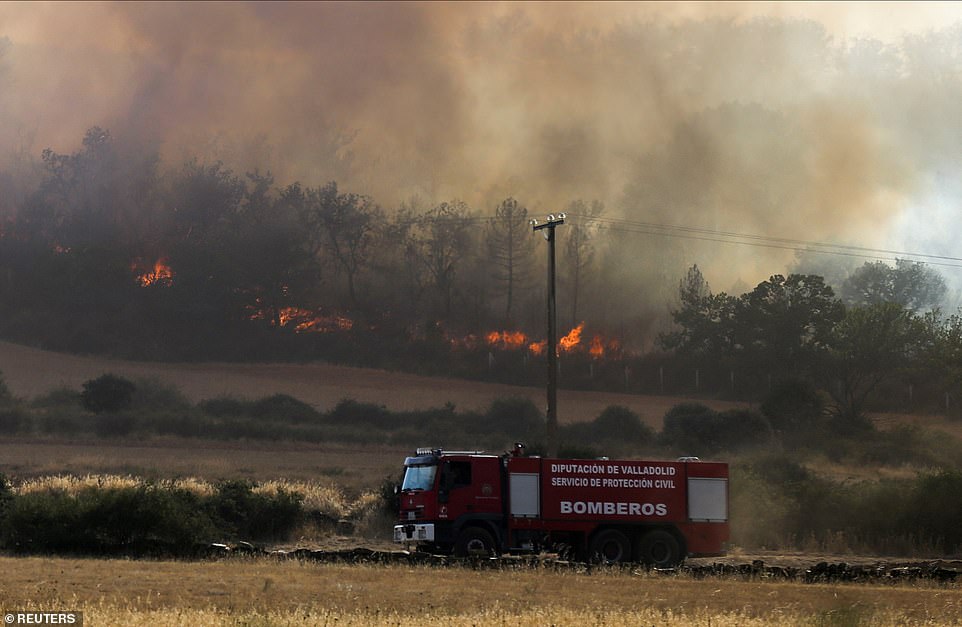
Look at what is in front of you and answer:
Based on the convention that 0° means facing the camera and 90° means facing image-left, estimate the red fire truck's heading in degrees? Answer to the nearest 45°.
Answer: approximately 45°

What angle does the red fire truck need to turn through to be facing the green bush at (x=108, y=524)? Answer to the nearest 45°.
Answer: approximately 45° to its right

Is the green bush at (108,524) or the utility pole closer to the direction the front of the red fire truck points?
the green bush

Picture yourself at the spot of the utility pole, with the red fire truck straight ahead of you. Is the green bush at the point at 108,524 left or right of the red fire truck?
right

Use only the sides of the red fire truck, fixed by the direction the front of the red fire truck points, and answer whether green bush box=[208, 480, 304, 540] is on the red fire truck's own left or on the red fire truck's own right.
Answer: on the red fire truck's own right

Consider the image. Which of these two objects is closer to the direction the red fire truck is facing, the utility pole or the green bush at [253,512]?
the green bush

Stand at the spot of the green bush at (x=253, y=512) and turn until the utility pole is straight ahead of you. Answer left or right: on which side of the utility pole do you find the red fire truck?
right

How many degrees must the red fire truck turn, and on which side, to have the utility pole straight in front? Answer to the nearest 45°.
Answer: approximately 135° to its right
